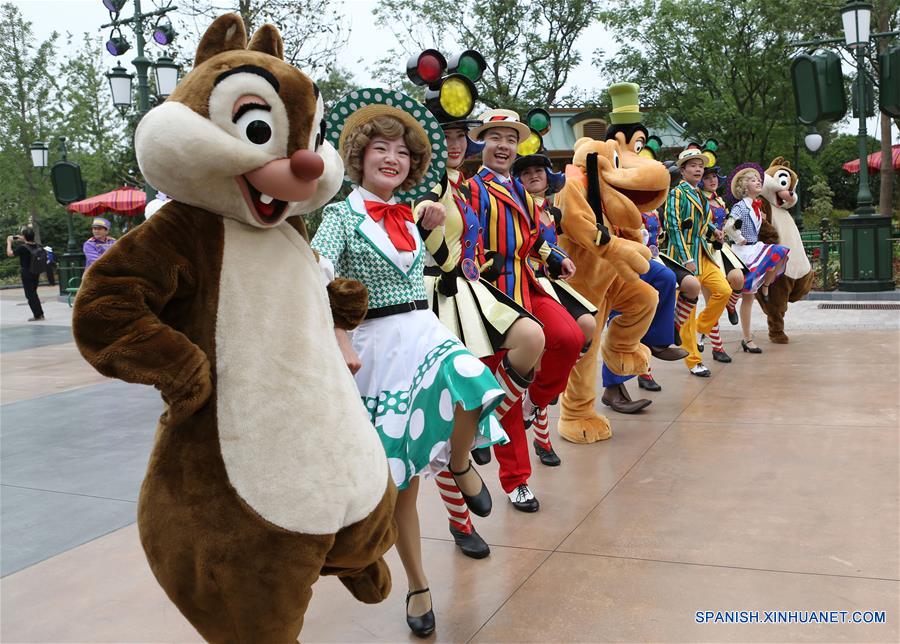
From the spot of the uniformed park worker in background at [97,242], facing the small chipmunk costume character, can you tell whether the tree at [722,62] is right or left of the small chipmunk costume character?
left

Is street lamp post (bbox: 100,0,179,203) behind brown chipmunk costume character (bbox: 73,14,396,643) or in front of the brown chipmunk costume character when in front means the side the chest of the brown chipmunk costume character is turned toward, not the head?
behind

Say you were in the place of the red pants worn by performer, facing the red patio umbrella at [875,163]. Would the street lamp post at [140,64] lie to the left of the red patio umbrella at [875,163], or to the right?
left

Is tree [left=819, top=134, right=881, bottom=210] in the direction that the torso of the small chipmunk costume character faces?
no

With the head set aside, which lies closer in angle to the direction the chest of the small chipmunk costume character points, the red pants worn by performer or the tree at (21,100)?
the red pants worn by performer

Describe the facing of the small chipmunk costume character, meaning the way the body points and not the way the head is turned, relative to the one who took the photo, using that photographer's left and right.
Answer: facing the viewer and to the right of the viewer

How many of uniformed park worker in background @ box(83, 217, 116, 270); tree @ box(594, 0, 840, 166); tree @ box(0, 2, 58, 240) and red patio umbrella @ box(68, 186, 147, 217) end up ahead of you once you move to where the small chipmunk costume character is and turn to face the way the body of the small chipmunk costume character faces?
0

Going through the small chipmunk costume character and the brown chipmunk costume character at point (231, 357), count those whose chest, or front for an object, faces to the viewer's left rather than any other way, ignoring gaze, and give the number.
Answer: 0

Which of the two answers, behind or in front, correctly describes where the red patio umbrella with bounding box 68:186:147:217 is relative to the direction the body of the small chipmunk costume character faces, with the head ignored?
behind

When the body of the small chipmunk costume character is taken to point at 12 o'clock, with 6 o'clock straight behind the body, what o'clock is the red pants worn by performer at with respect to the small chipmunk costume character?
The red pants worn by performer is roughly at 2 o'clock from the small chipmunk costume character.

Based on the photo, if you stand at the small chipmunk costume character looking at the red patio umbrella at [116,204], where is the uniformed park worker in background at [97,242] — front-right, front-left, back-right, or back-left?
front-left

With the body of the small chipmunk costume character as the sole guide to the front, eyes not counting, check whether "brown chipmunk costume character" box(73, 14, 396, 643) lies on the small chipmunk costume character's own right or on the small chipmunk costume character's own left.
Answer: on the small chipmunk costume character's own right

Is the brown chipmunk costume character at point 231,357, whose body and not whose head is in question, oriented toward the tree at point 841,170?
no

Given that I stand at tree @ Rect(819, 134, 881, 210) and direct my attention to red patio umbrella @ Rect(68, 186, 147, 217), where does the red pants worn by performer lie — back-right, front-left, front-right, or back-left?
front-left

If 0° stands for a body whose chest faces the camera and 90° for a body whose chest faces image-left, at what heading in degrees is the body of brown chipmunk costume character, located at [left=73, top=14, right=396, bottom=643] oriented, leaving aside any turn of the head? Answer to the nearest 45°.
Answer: approximately 315°

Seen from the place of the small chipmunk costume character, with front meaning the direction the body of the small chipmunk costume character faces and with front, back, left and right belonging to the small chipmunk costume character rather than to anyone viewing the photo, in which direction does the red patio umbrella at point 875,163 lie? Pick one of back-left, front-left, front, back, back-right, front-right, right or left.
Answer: back-left
